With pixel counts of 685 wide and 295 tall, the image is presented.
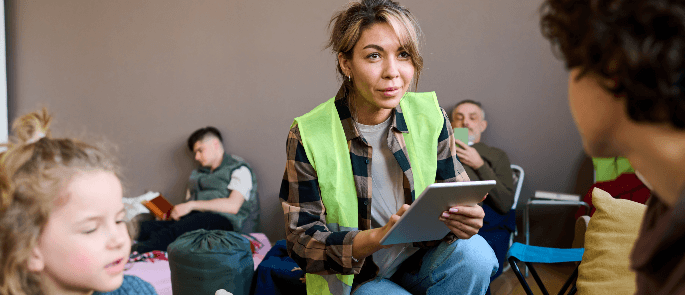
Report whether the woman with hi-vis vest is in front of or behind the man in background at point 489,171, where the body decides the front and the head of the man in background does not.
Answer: in front

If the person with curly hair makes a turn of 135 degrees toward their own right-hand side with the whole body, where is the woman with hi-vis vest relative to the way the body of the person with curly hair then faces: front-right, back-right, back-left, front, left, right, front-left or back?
back-left

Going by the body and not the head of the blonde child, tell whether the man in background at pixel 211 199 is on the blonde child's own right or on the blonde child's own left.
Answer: on the blonde child's own left

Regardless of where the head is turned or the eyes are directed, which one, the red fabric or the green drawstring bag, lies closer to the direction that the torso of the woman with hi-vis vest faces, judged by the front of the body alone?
the red fabric

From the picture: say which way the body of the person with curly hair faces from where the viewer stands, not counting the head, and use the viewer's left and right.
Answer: facing away from the viewer and to the left of the viewer

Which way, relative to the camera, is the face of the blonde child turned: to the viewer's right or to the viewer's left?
to the viewer's right

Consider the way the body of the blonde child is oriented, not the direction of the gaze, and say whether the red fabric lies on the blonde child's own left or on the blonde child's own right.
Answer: on the blonde child's own left

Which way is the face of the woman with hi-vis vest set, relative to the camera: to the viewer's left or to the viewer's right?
to the viewer's right

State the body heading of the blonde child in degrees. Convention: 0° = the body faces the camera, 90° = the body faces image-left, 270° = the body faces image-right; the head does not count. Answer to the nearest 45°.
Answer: approximately 315°

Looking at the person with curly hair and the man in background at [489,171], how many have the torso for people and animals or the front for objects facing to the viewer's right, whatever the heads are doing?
0

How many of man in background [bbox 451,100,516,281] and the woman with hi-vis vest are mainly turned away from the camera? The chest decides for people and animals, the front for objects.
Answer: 0

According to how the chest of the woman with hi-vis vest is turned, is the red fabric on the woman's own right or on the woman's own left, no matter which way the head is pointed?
on the woman's own left

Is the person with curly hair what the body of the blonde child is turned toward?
yes

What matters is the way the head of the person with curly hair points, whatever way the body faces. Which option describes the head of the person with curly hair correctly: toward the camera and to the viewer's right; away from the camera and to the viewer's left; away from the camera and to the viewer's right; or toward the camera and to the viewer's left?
away from the camera and to the viewer's left

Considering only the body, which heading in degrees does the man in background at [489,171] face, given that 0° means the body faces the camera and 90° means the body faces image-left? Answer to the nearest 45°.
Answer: approximately 45°

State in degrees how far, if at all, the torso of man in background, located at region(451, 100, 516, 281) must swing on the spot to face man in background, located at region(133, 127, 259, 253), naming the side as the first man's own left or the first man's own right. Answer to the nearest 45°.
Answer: approximately 45° to the first man's own right
